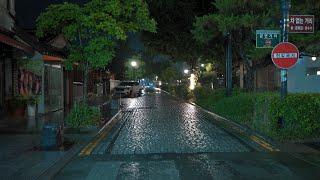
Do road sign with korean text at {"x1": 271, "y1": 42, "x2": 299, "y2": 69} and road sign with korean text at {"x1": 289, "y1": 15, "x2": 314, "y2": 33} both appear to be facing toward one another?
no

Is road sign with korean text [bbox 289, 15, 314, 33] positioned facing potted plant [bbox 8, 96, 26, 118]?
no

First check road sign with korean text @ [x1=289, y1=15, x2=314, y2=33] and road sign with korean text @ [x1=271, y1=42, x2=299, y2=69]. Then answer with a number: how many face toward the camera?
2

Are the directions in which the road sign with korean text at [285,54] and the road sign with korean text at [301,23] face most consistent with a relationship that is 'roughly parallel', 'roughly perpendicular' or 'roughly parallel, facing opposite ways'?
roughly parallel

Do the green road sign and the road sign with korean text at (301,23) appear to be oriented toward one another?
no

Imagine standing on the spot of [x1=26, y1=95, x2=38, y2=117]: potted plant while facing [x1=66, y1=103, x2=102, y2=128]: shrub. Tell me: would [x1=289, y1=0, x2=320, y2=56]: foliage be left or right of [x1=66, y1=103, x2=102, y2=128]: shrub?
left

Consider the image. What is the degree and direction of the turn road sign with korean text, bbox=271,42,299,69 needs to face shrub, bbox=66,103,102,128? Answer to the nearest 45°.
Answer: approximately 90° to its right

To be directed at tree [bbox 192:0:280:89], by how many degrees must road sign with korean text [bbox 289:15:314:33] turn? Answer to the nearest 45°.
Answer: approximately 135° to its right

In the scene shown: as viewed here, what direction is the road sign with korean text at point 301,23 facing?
toward the camera

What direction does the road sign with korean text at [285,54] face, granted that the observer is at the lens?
facing the viewer

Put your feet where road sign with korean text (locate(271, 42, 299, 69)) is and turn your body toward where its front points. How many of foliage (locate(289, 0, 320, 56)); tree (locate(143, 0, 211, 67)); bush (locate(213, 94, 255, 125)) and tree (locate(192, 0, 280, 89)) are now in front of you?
0

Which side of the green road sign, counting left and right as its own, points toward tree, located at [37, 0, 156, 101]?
right

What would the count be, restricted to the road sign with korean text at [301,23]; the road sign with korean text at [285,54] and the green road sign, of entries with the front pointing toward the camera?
3

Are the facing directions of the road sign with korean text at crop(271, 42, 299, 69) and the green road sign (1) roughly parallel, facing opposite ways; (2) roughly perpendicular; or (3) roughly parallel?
roughly parallel
